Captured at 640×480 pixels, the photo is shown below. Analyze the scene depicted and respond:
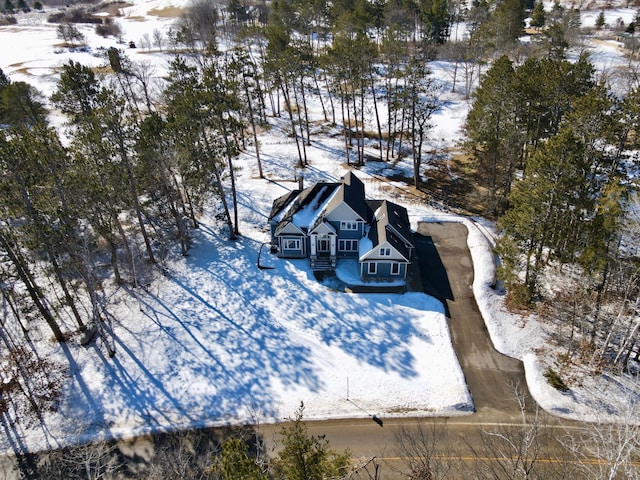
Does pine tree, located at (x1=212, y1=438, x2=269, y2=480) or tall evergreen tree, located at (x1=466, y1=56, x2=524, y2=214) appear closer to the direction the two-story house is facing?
the pine tree

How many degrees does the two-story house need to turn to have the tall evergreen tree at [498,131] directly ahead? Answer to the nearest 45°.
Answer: approximately 135° to its left

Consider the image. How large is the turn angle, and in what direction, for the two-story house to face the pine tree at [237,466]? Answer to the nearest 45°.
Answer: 0° — it already faces it

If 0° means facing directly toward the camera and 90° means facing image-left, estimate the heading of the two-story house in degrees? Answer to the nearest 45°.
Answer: approximately 0°
